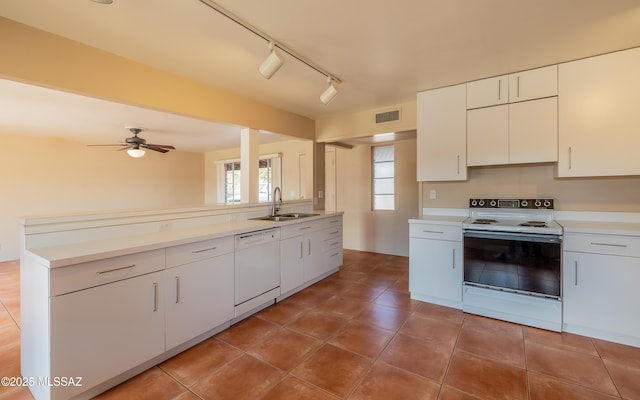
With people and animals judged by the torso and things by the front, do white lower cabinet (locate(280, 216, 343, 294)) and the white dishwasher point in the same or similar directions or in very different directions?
same or similar directions

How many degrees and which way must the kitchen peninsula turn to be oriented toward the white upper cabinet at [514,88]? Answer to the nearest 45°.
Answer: approximately 45° to its left

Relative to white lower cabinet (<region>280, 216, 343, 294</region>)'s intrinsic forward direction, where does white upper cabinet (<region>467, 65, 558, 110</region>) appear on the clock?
The white upper cabinet is roughly at 11 o'clock from the white lower cabinet.

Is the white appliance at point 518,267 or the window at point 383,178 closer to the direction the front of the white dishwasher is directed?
the white appliance

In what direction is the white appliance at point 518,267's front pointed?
toward the camera

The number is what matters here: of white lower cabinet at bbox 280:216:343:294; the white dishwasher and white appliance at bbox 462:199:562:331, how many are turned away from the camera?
0

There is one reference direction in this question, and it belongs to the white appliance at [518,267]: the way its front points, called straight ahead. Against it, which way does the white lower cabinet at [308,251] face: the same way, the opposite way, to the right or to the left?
to the left

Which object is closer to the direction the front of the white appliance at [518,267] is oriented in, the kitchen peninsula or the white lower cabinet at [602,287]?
the kitchen peninsula

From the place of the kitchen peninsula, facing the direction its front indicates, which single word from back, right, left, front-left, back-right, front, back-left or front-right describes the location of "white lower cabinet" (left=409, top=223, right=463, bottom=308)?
front-left

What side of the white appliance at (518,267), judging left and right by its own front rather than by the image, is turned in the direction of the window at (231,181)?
right

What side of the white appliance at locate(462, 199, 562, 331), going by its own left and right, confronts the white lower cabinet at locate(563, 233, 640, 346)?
left

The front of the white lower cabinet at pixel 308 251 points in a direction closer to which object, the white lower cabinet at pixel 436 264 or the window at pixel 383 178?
the white lower cabinet

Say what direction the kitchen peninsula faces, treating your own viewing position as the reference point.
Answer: facing the viewer and to the right of the viewer

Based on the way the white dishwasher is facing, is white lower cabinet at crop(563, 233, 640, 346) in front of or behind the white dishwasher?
in front
